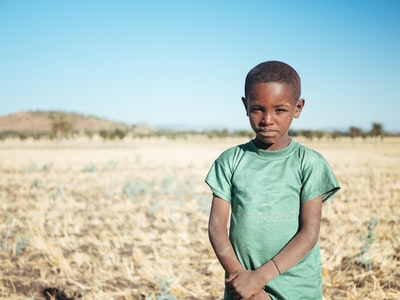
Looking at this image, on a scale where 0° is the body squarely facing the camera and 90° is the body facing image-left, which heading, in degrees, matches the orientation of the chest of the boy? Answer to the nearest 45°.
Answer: approximately 0°

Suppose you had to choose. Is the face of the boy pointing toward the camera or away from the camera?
toward the camera
